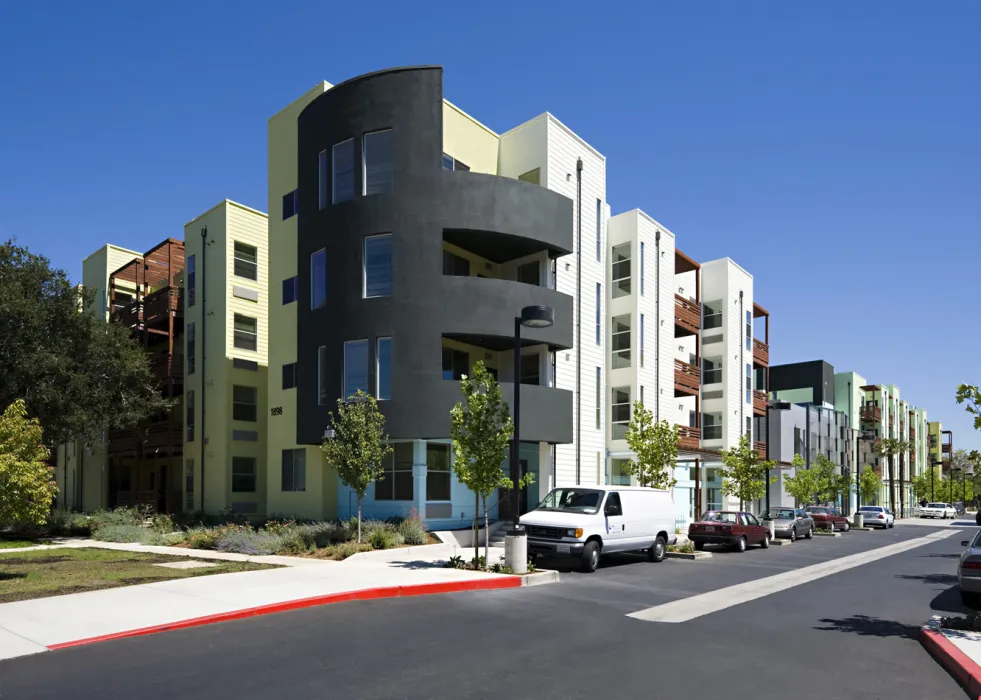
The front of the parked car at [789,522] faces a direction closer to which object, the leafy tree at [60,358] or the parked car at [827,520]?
the leafy tree

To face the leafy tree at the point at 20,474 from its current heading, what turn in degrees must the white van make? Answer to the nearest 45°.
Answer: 0° — it already faces it

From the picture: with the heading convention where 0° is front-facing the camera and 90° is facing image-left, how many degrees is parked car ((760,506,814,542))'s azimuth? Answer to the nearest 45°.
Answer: approximately 45°

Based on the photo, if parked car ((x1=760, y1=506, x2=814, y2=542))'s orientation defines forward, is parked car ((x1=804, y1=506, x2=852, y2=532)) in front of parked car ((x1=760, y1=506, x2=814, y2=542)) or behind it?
behind

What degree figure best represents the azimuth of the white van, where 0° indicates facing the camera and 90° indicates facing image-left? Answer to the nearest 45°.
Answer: approximately 45°

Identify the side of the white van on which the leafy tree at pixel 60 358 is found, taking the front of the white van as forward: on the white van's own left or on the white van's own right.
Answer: on the white van's own right
